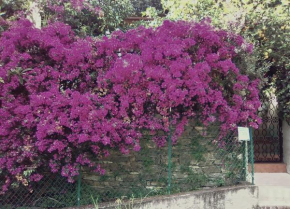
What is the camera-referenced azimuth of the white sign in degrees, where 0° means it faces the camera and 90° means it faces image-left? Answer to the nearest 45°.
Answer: approximately 0°

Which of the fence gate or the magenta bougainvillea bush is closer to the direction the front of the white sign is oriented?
the magenta bougainvillea bush

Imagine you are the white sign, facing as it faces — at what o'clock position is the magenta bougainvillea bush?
The magenta bougainvillea bush is roughly at 2 o'clock from the white sign.

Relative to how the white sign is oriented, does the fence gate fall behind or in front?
behind
